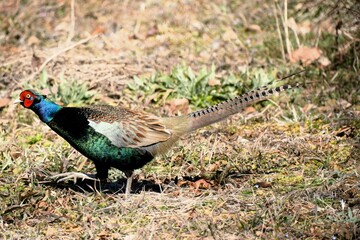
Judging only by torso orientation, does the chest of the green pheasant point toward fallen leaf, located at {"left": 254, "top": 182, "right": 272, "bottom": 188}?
no

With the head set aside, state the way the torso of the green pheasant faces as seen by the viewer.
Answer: to the viewer's left

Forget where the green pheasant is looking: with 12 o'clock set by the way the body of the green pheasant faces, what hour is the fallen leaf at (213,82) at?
The fallen leaf is roughly at 4 o'clock from the green pheasant.

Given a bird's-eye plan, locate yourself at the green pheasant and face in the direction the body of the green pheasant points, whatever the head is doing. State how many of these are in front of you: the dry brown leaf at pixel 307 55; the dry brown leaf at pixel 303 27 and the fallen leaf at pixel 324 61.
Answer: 0

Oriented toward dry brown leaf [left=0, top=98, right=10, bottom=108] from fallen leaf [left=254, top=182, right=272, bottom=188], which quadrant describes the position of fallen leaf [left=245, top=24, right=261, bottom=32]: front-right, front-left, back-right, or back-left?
front-right

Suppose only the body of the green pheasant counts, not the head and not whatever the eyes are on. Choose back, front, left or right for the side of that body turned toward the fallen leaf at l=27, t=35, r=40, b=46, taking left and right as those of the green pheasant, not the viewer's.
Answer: right

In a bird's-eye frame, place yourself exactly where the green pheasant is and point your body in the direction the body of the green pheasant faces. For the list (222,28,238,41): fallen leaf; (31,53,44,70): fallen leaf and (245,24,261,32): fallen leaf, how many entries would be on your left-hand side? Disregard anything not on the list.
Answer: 0

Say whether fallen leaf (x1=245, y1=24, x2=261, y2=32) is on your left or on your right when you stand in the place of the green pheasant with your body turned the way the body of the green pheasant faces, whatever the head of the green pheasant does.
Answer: on your right

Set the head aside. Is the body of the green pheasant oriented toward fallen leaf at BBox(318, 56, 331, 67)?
no

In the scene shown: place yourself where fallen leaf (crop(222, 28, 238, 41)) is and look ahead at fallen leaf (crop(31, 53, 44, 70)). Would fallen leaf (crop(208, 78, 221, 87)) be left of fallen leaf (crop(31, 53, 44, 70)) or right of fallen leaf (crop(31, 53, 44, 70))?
left
